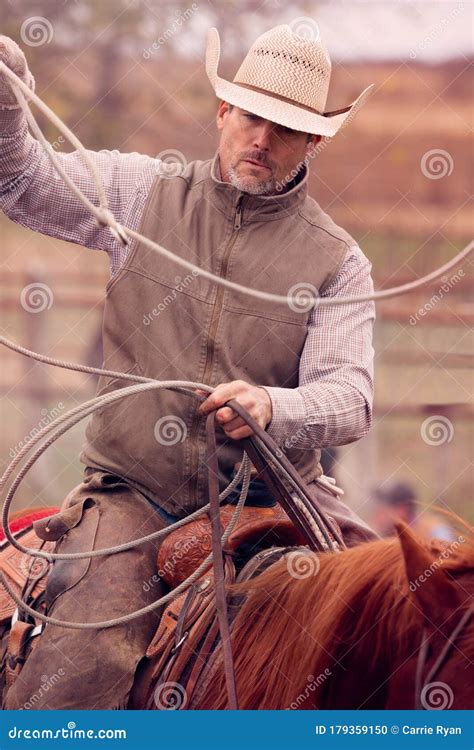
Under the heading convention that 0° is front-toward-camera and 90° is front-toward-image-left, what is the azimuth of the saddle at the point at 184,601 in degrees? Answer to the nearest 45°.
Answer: approximately 315°

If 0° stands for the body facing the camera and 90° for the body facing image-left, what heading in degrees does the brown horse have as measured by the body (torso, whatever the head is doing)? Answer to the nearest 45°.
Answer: approximately 315°
